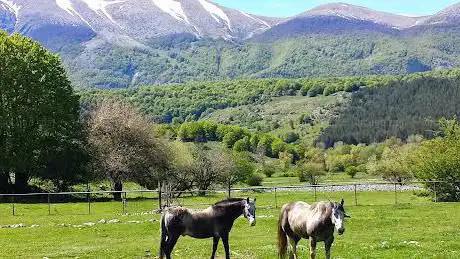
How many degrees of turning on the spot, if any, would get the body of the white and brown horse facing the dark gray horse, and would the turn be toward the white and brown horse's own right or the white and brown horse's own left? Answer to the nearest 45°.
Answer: approximately 135° to the white and brown horse's own right

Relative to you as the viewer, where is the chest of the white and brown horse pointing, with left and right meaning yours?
facing the viewer and to the right of the viewer

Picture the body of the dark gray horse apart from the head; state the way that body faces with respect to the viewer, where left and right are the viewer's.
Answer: facing to the right of the viewer

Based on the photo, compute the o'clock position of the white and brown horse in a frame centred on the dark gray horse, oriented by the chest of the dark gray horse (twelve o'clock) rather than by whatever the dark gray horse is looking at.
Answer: The white and brown horse is roughly at 1 o'clock from the dark gray horse.

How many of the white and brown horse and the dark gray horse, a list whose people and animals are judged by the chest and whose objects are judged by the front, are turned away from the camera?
0
